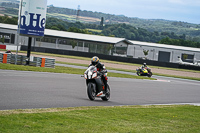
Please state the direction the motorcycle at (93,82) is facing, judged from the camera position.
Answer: facing the viewer and to the left of the viewer

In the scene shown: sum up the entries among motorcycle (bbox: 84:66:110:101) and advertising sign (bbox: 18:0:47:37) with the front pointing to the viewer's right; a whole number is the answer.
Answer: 0

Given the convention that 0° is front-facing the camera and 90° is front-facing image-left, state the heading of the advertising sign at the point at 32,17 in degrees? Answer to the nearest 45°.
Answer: approximately 0°

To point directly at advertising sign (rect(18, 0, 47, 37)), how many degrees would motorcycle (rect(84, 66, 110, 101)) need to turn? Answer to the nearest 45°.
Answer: approximately 135° to its right
